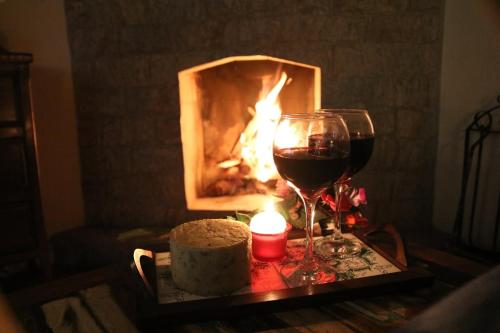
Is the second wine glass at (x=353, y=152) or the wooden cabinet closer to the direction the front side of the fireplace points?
the second wine glass

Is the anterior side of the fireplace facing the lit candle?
yes

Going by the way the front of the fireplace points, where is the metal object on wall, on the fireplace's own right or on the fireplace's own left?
on the fireplace's own left

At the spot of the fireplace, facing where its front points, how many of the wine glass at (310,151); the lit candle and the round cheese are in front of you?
3

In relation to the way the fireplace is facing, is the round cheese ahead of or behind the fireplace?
ahead

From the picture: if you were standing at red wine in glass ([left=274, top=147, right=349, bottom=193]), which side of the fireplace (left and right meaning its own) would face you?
front

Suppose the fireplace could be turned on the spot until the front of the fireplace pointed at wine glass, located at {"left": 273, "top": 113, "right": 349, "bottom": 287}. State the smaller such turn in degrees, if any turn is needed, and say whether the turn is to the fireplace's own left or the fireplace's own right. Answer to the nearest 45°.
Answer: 0° — it already faces it

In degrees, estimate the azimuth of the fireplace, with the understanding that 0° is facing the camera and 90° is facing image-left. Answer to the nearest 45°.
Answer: approximately 0°

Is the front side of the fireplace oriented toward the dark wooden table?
yes

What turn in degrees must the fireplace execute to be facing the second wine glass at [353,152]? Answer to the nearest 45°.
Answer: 0° — it already faces it

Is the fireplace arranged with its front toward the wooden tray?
yes
